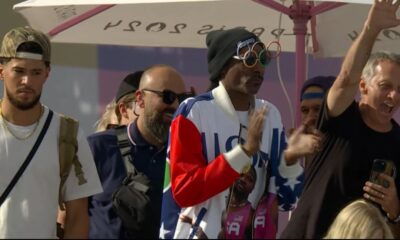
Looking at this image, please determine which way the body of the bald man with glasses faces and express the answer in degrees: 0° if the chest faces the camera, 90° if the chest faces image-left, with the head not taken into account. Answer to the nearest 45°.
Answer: approximately 315°

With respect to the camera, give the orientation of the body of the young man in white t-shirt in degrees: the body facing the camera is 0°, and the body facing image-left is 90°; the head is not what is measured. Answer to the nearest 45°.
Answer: approximately 0°

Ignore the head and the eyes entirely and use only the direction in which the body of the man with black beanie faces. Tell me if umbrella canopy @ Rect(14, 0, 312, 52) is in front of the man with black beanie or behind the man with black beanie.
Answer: behind

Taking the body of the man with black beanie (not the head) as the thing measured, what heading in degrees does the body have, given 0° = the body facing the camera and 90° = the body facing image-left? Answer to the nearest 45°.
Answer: approximately 315°

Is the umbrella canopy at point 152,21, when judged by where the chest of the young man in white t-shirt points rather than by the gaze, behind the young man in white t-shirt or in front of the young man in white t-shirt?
behind
